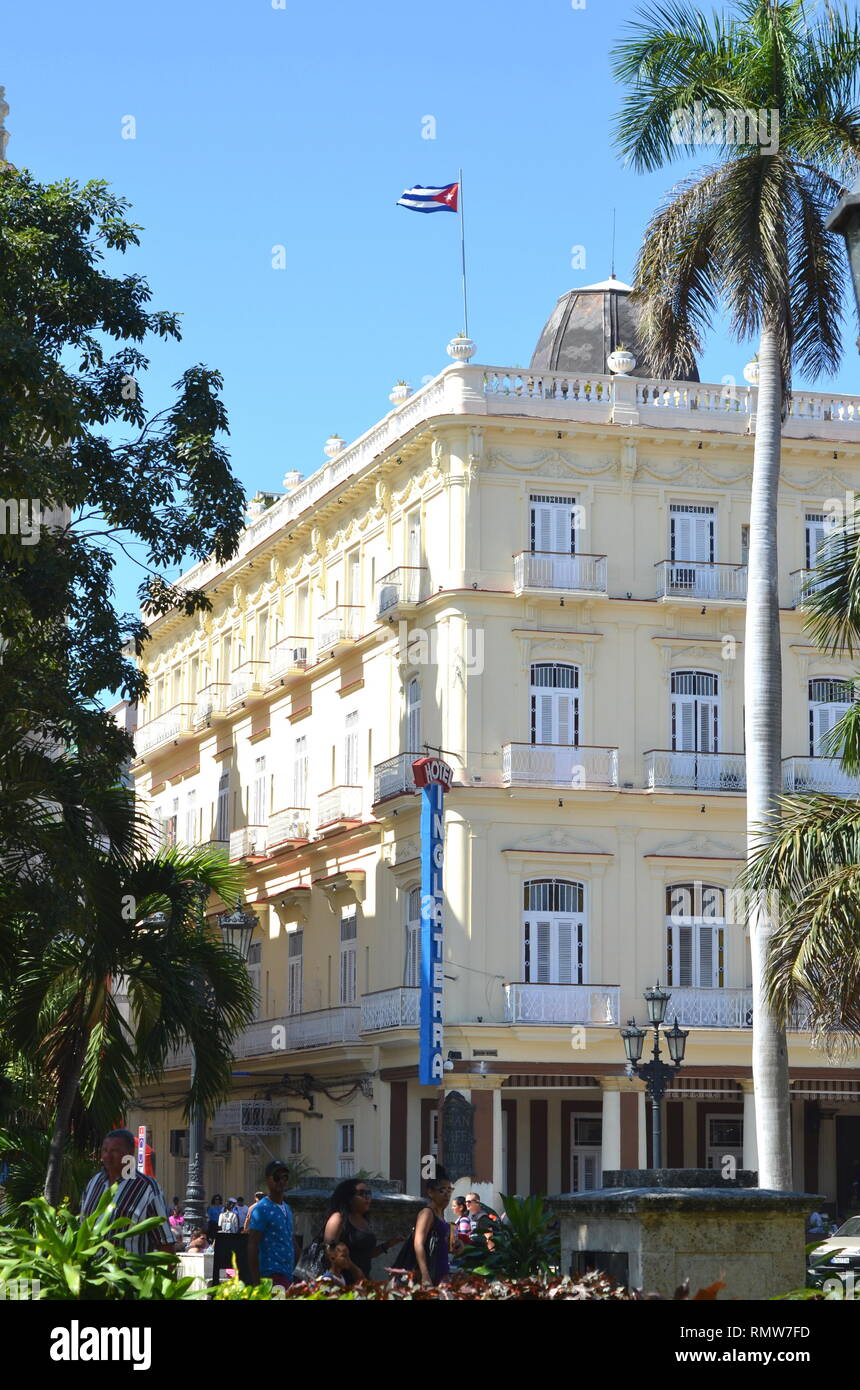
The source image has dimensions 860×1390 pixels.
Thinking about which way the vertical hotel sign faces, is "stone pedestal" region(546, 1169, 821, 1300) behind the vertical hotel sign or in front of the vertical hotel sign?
in front

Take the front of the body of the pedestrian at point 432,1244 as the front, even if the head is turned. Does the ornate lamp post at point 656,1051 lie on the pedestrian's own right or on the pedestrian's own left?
on the pedestrian's own left

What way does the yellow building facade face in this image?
toward the camera

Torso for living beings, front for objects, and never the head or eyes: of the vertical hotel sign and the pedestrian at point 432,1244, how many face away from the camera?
0

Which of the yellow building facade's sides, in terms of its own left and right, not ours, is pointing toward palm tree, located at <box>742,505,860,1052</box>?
front

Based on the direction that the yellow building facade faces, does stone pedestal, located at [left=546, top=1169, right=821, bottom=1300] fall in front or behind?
in front

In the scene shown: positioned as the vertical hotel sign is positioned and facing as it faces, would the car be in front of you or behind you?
in front

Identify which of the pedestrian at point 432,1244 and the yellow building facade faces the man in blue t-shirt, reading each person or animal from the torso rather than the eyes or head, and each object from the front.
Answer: the yellow building facade

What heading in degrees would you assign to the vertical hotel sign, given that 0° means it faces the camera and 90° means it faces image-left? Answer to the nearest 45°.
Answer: approximately 315°

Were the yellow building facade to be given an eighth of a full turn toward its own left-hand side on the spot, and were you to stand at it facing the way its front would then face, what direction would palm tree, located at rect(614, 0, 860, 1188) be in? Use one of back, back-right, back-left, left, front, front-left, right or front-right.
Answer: front-right

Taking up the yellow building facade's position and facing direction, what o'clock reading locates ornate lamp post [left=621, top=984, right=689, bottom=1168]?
The ornate lamp post is roughly at 12 o'clock from the yellow building facade.

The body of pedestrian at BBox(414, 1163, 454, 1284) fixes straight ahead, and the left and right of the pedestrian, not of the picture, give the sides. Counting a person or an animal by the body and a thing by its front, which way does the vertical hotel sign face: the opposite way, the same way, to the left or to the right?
the same way

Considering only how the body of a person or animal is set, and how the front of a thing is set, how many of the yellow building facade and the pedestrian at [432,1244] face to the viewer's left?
0
